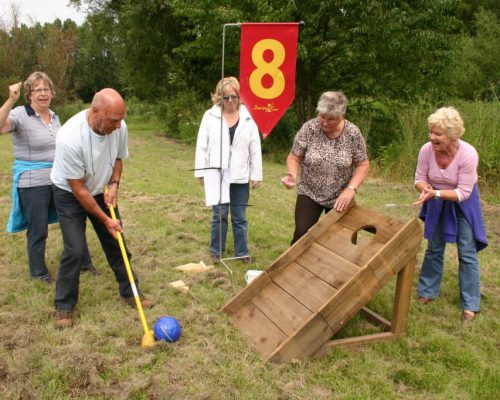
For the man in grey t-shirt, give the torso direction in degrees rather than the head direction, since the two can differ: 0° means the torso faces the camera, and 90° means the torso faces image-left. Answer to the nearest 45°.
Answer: approximately 315°

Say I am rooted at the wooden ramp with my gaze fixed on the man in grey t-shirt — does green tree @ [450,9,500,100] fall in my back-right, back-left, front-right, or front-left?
back-right

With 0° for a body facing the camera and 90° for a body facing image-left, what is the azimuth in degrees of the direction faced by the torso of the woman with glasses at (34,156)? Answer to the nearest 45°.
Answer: approximately 315°

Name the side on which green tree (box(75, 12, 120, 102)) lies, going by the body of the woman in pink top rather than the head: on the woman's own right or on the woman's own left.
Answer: on the woman's own right

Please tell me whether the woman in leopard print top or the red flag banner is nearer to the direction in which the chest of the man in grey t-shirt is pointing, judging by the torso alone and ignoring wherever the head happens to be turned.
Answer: the woman in leopard print top

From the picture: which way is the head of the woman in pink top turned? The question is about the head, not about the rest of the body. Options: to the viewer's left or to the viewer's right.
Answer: to the viewer's left

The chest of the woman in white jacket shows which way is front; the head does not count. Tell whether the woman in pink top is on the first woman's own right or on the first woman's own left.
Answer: on the first woman's own left

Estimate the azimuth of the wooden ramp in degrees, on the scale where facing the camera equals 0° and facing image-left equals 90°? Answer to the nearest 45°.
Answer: approximately 45°

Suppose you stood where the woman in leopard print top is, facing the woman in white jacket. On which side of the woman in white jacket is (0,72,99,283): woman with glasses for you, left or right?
left

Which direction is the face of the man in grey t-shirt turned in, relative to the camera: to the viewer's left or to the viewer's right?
to the viewer's right
